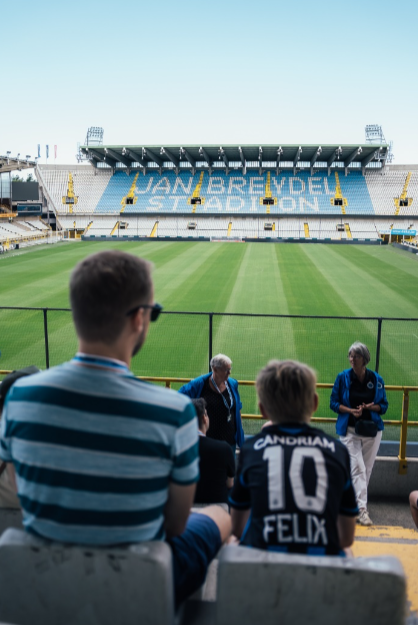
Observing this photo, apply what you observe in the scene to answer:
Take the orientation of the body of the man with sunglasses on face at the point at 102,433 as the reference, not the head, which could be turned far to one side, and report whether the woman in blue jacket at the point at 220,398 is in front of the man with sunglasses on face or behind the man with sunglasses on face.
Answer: in front

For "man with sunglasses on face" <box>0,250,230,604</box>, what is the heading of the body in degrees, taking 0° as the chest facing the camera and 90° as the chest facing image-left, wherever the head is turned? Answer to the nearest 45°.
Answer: approximately 225°

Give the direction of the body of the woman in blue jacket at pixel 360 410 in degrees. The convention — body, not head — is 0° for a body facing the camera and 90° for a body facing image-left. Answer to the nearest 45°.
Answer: approximately 0°

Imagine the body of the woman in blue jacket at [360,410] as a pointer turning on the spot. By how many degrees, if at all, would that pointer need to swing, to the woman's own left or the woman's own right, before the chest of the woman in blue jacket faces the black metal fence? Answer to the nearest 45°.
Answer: approximately 180°

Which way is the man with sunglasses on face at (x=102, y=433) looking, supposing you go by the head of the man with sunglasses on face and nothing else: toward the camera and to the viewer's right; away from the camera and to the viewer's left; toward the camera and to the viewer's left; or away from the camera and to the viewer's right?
away from the camera and to the viewer's right

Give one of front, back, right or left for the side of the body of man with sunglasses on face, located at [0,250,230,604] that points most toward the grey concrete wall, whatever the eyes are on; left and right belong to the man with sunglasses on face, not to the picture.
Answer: front

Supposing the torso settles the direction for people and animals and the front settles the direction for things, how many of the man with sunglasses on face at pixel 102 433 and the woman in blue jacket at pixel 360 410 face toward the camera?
1

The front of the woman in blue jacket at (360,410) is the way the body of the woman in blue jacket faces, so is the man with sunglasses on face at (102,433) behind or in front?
in front
